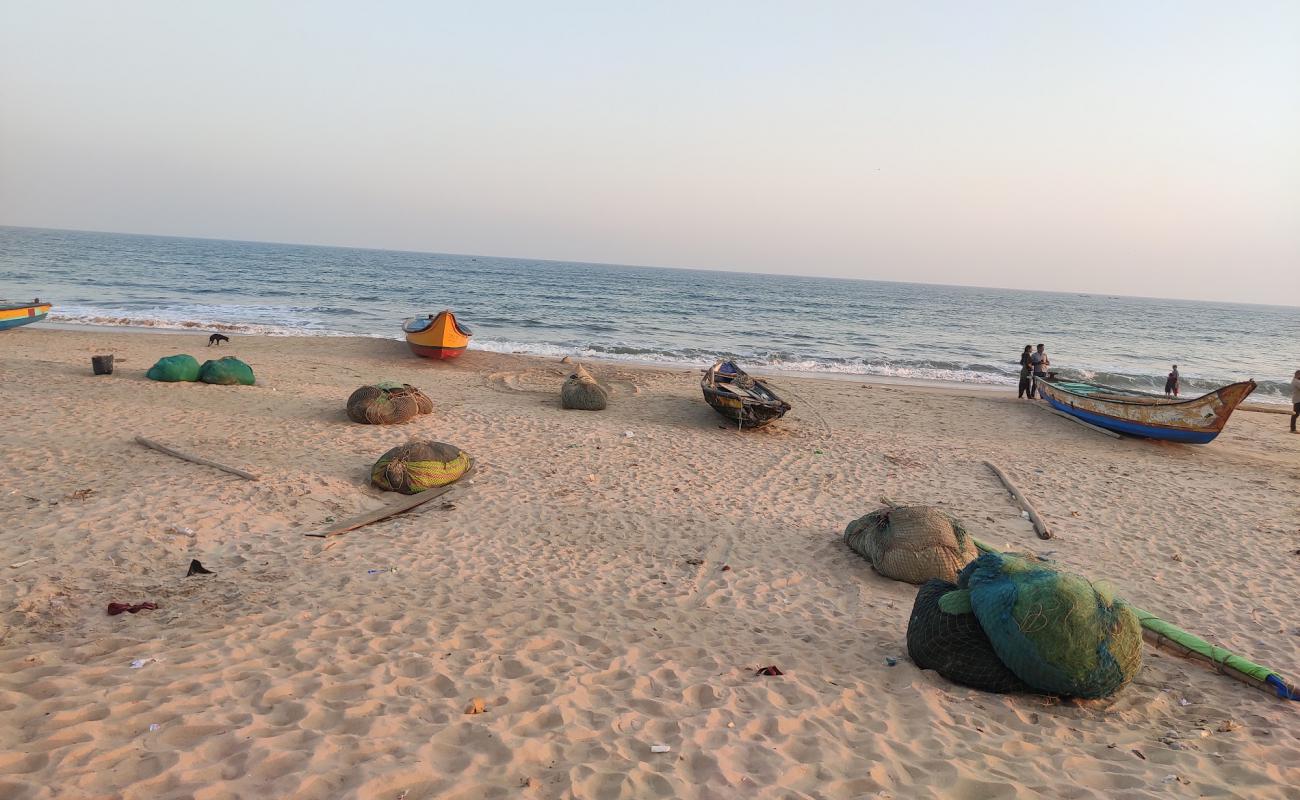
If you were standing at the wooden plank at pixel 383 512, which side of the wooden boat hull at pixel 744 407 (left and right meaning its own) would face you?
right

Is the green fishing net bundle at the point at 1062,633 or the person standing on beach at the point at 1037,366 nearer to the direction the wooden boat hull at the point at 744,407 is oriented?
the green fishing net bundle

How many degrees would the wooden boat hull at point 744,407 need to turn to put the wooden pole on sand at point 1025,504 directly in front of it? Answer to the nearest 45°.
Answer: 0° — it already faces it

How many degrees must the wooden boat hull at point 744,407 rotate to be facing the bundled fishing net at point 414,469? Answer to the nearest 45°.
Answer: approximately 90° to its right

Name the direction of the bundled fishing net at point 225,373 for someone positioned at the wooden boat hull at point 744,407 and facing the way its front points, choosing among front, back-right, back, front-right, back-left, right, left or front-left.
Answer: back-right

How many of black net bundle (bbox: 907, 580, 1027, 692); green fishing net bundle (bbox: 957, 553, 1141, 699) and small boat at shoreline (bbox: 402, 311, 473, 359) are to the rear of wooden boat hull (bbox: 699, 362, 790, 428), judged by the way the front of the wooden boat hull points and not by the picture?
1

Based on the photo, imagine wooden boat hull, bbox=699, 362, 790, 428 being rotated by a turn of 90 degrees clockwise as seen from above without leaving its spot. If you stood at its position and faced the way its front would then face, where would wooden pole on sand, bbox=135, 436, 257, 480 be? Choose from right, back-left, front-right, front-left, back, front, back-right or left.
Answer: front

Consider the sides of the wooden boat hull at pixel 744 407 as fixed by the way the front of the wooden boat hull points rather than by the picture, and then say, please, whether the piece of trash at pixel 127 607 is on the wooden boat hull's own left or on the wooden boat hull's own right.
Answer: on the wooden boat hull's own right

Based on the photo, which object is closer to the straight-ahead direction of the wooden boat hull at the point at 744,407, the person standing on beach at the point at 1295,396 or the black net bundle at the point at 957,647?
the black net bundle

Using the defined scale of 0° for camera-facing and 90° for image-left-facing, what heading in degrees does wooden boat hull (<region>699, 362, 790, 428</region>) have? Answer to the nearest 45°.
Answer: approximately 315°

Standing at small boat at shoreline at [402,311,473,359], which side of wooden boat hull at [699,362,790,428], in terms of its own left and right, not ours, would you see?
back

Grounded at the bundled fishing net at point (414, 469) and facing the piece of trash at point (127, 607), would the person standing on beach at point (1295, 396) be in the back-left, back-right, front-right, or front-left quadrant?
back-left

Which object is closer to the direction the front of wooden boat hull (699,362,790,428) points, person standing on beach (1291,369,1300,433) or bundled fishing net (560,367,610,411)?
the person standing on beach

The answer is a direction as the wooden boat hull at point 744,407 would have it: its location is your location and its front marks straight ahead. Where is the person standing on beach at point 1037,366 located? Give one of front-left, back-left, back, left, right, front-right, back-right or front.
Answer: left
